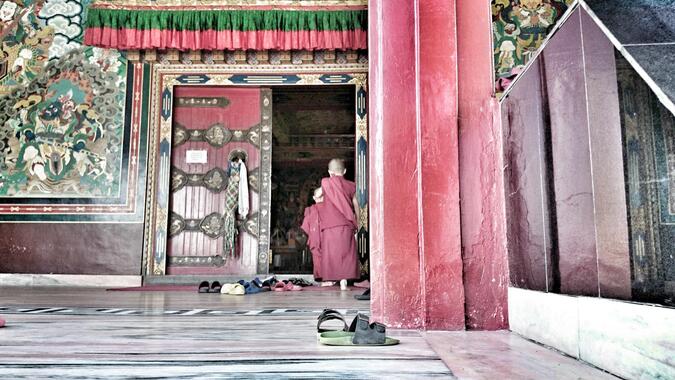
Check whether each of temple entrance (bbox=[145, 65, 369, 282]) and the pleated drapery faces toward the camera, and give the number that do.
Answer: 2

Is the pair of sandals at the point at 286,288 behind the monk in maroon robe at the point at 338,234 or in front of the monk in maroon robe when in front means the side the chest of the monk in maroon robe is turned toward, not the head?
behind

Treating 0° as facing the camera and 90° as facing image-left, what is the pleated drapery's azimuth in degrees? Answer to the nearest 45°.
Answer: approximately 0°

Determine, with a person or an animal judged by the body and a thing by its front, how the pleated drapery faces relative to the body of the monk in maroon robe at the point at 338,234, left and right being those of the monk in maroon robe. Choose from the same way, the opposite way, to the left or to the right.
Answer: the opposite way

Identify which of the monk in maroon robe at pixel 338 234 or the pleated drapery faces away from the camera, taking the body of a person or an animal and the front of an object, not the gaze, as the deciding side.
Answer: the monk in maroon robe

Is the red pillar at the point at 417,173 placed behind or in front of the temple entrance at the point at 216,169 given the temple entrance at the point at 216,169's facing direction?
in front

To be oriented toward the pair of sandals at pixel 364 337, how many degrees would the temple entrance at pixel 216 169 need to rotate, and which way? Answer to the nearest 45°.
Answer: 0° — it already faces it

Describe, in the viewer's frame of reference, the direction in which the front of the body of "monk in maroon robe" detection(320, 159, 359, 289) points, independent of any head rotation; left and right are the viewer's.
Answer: facing away from the viewer

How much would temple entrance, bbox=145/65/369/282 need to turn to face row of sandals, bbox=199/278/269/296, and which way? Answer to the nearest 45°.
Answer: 0° — it already faces it

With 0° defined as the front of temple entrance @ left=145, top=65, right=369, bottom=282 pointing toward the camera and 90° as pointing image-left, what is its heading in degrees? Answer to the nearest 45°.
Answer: approximately 0°

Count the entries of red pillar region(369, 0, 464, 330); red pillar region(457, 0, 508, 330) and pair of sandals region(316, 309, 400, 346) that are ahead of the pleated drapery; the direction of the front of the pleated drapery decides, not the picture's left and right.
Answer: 3

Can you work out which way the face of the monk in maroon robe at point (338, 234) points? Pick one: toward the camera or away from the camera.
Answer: away from the camera
